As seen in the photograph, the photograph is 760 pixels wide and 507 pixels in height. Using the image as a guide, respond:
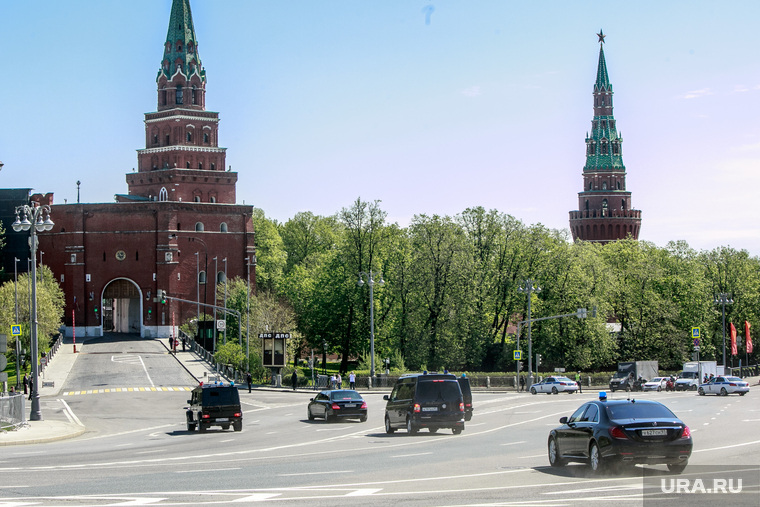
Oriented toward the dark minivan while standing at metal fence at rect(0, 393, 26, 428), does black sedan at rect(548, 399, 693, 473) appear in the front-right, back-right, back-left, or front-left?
front-right

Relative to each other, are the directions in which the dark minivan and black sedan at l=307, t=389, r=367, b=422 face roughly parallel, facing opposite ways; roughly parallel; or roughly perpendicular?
roughly parallel

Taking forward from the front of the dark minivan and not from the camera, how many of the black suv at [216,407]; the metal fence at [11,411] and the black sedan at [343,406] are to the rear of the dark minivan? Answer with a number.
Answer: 0

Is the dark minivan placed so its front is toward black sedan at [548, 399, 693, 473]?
no

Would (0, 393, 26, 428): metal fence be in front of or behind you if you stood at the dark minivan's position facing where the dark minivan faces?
in front

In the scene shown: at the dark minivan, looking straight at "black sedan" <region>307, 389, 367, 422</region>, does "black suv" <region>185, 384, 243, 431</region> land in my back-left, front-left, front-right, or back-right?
front-left
